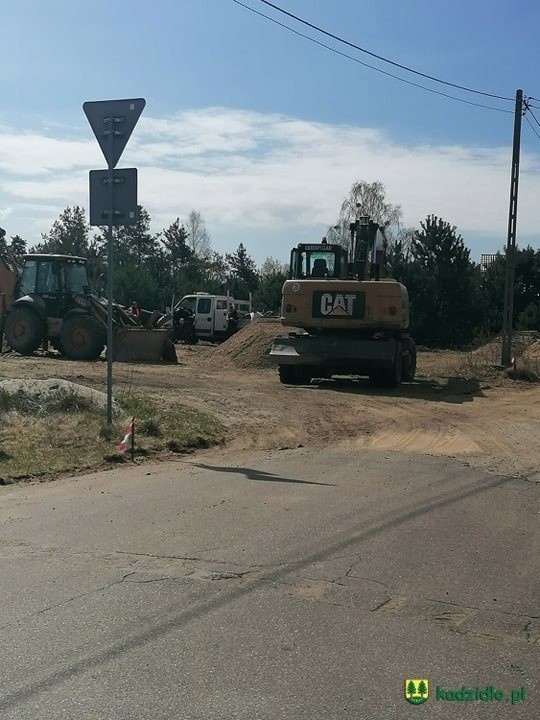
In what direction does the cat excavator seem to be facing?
away from the camera

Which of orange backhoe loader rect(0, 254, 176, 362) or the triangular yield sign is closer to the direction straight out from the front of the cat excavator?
the orange backhoe loader

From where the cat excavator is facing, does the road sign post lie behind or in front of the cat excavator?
behind

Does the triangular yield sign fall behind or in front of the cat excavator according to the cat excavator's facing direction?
behind

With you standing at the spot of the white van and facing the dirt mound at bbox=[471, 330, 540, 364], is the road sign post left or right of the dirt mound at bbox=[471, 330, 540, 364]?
right

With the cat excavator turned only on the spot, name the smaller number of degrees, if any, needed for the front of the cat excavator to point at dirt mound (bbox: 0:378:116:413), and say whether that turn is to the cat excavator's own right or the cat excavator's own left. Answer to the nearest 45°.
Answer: approximately 135° to the cat excavator's own left

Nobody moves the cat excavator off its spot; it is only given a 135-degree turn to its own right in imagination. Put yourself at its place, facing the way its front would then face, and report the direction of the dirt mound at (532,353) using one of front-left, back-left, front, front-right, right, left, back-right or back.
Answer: left

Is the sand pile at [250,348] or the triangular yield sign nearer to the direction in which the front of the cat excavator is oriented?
the sand pile

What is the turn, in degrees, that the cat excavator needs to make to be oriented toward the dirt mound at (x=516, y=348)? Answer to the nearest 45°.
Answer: approximately 45° to its right

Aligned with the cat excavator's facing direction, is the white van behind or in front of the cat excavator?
in front

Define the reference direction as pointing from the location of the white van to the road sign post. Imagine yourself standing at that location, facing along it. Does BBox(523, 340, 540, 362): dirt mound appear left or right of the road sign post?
left

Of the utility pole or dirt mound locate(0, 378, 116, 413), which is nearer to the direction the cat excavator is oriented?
the utility pole

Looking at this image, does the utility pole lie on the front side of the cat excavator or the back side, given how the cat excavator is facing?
on the front side

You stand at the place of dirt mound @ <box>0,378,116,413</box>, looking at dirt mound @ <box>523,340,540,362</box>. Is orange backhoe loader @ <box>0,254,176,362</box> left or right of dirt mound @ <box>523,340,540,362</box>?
left

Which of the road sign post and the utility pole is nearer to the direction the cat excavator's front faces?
the utility pole
